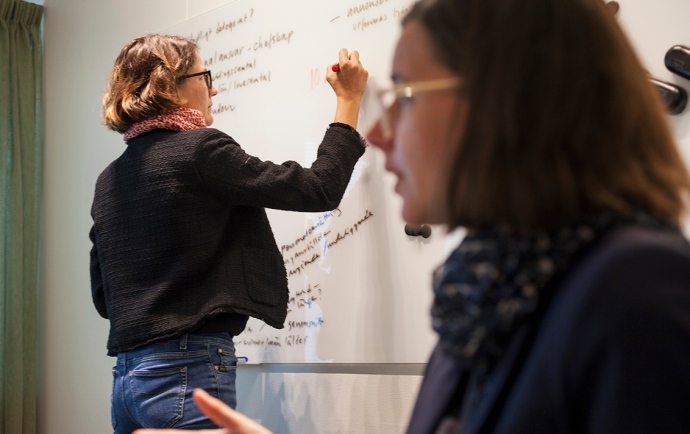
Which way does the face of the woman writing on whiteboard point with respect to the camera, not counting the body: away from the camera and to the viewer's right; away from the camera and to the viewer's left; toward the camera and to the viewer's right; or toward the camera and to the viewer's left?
away from the camera and to the viewer's right

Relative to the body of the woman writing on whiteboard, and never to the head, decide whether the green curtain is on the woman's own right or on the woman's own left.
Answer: on the woman's own left

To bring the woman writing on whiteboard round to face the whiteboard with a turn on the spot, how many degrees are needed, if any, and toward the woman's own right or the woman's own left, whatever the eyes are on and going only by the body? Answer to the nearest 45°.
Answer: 0° — they already face it

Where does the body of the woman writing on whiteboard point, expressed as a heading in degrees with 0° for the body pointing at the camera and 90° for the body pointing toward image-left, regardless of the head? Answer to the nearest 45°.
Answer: approximately 225°

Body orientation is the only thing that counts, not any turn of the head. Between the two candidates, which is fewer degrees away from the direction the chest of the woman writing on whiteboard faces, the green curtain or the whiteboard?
the whiteboard
